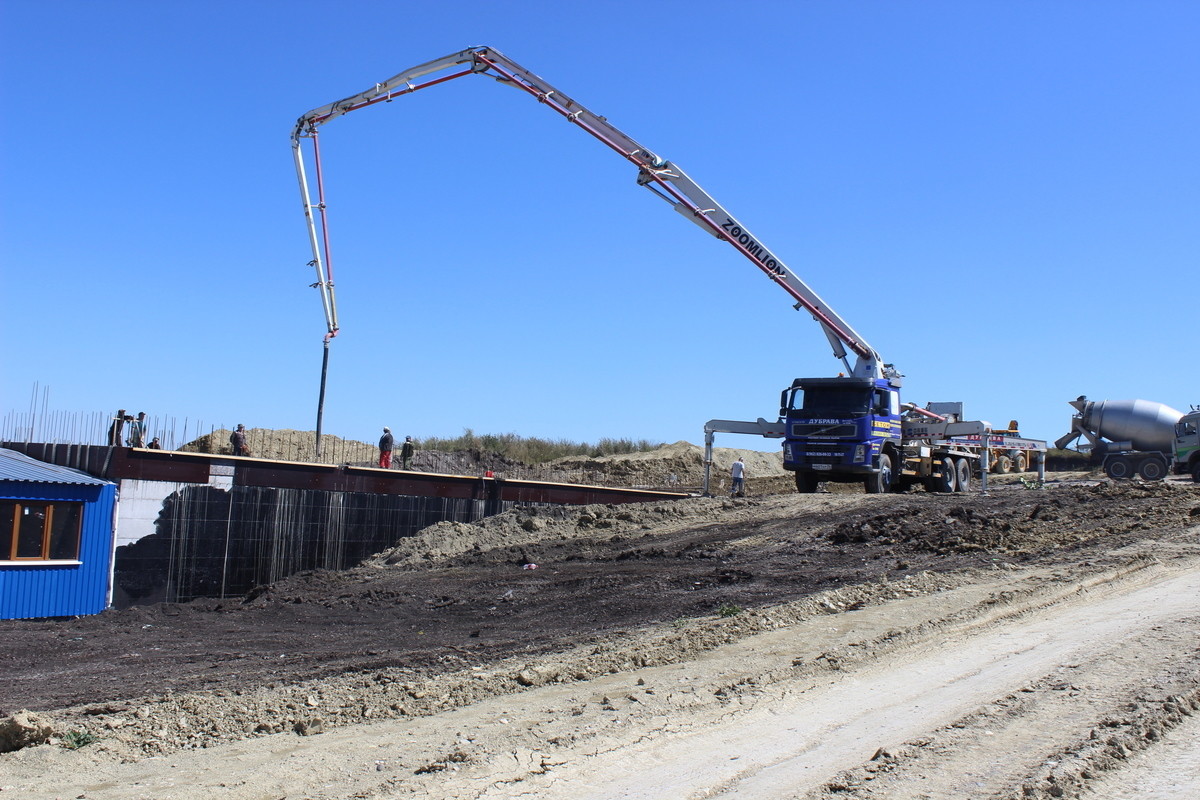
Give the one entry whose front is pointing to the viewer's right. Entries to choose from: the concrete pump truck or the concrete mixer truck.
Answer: the concrete mixer truck

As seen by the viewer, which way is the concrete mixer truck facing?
to the viewer's right

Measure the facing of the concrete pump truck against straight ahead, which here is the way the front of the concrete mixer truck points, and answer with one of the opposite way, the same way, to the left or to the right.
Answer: to the right

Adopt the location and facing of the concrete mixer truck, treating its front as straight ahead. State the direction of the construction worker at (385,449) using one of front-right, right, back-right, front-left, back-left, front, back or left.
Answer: back-right

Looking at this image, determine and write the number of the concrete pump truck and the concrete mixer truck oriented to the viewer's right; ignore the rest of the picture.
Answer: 1

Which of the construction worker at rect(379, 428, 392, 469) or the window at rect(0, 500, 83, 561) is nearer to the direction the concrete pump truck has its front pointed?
the window

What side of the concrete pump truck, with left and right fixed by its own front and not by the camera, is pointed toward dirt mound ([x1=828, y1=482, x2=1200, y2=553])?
left

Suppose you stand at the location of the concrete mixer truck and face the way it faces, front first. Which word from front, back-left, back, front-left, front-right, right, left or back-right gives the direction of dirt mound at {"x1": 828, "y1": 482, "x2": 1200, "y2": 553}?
right

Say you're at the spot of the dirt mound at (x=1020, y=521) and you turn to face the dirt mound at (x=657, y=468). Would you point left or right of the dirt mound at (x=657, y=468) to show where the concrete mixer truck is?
right

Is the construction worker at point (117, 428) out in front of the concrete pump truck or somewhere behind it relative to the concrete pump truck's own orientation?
in front

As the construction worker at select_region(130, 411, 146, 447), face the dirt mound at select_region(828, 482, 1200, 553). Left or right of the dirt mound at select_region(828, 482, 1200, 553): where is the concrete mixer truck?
left

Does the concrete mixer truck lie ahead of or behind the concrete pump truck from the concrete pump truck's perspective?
behind

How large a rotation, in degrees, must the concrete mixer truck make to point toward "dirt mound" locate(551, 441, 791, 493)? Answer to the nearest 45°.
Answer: approximately 180°

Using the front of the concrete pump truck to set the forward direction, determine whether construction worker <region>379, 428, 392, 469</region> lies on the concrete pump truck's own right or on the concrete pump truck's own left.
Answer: on the concrete pump truck's own right

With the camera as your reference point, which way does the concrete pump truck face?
facing the viewer and to the left of the viewer

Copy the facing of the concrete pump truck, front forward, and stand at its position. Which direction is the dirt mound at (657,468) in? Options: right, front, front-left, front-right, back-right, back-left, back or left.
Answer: back-right
